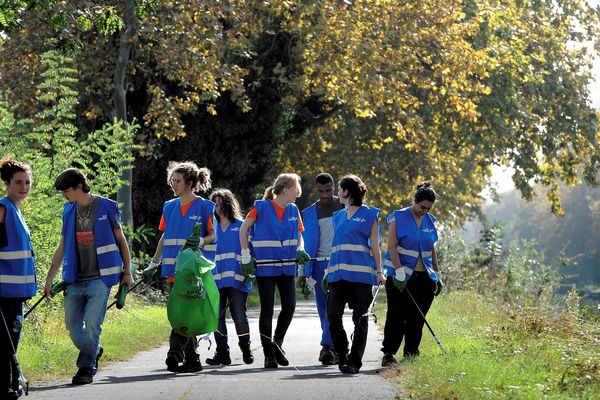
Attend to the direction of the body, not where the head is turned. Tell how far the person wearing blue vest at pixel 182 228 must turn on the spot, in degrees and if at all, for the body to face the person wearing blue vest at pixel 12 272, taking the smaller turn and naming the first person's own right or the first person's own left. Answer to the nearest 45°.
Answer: approximately 45° to the first person's own right

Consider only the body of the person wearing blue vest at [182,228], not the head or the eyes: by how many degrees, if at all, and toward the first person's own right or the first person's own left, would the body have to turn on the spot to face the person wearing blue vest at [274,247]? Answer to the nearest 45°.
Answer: approximately 135° to the first person's own left

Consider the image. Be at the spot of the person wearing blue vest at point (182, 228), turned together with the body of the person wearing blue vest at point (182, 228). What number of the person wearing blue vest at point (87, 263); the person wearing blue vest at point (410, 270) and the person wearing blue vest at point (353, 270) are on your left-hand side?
2

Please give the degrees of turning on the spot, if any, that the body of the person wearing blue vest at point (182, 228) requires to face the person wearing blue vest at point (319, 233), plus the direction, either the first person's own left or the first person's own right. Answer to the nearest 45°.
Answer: approximately 135° to the first person's own left

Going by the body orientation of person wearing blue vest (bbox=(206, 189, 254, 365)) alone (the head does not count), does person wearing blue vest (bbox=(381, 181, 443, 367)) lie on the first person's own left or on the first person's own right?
on the first person's own left

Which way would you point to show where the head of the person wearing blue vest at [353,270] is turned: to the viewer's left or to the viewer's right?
to the viewer's left

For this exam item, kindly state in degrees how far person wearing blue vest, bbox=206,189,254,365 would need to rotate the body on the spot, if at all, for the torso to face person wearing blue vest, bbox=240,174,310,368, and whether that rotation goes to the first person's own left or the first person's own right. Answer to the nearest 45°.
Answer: approximately 90° to the first person's own left

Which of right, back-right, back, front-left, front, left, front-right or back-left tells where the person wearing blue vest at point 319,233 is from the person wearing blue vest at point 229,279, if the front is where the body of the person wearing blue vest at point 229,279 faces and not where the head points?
back-left

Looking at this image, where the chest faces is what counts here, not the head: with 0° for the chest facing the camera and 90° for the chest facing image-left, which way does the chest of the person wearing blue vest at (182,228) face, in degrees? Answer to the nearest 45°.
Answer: approximately 0°
